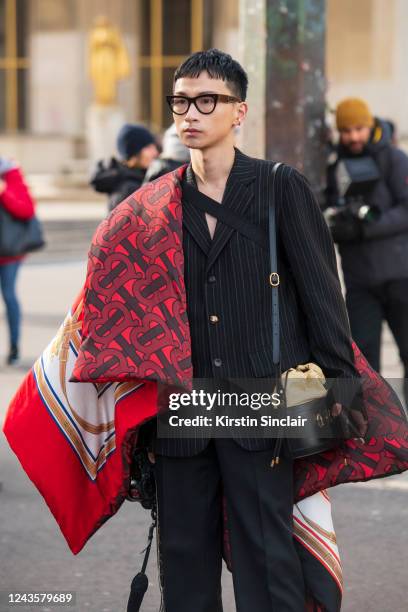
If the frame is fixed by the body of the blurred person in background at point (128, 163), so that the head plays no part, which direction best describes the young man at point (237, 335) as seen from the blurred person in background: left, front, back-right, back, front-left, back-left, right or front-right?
right

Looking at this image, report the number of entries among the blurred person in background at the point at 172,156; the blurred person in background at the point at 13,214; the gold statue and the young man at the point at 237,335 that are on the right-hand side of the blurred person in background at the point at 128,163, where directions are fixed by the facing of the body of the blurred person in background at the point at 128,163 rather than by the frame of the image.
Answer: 2

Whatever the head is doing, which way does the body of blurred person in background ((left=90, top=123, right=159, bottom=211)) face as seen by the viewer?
to the viewer's right

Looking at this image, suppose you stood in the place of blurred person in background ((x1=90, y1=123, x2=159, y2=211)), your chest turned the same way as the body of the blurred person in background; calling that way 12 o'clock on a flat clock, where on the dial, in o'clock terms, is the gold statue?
The gold statue is roughly at 9 o'clock from the blurred person in background.

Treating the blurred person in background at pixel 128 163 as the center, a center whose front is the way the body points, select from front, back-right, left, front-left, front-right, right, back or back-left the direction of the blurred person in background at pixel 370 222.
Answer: front-right
